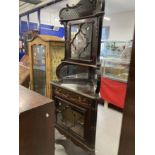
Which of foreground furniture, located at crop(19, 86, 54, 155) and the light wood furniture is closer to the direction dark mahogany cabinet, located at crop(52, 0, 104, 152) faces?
the foreground furniture

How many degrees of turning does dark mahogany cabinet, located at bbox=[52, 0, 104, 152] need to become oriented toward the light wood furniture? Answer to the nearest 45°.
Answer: approximately 90° to its right

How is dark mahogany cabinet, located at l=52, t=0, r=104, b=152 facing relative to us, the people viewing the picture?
facing the viewer and to the left of the viewer

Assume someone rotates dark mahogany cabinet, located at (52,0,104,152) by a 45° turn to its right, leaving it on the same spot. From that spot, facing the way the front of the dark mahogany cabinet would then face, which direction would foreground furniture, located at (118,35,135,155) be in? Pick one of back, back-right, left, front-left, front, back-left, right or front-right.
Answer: left

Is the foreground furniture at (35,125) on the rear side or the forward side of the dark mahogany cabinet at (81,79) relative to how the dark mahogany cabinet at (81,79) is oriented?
on the forward side
